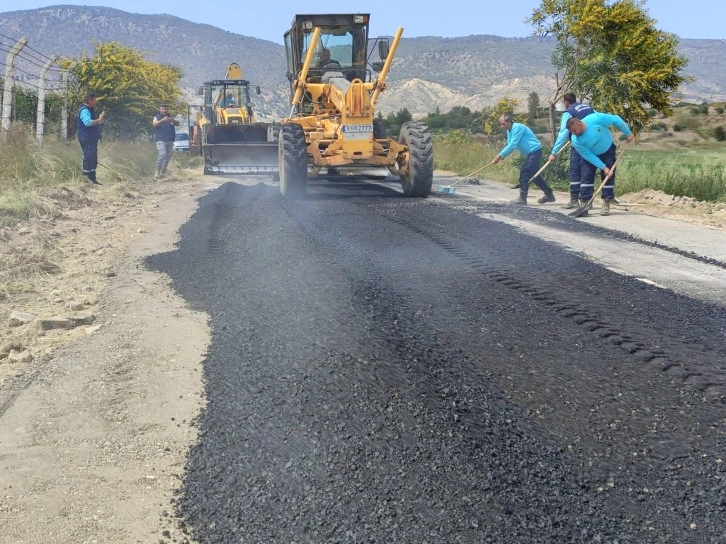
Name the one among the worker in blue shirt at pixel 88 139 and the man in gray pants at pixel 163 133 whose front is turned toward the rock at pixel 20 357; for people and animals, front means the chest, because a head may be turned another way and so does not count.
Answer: the man in gray pants

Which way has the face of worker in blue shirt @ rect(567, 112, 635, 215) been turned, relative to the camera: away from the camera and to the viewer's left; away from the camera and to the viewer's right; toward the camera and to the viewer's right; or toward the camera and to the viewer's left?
toward the camera and to the viewer's left

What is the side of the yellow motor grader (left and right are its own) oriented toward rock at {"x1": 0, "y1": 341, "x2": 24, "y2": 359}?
front

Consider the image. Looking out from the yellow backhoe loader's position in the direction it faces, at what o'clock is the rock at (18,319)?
The rock is roughly at 12 o'clock from the yellow backhoe loader.

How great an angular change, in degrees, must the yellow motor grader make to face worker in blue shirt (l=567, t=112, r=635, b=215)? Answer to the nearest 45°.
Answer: approximately 45° to its left

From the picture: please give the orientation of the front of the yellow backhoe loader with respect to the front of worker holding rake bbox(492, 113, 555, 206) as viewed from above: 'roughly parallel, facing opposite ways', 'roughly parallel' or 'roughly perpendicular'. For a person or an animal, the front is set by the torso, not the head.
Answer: roughly perpendicular

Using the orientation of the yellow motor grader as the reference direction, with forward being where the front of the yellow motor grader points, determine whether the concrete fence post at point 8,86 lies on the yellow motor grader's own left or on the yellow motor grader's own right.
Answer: on the yellow motor grader's own right

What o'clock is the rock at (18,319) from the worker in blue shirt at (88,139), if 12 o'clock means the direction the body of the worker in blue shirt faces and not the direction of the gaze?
The rock is roughly at 3 o'clock from the worker in blue shirt.

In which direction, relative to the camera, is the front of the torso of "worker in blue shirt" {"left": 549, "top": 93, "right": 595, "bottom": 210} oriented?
to the viewer's left

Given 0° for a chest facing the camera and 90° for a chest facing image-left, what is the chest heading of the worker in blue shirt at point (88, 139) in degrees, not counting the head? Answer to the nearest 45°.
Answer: approximately 270°

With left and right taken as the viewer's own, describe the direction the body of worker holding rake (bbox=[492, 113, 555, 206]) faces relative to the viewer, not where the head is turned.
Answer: facing to the left of the viewer

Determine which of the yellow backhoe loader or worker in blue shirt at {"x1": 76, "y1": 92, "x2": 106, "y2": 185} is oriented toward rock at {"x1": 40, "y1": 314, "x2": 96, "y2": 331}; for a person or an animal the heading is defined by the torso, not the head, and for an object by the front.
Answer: the yellow backhoe loader

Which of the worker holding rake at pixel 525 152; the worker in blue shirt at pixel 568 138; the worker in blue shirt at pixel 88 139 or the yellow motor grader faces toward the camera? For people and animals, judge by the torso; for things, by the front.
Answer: the yellow motor grader

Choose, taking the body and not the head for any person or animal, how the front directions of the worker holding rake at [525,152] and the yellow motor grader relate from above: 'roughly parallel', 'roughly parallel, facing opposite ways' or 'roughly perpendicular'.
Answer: roughly perpendicular

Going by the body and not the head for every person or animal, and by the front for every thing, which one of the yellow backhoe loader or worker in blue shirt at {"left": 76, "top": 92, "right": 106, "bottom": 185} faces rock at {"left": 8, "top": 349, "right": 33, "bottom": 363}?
the yellow backhoe loader

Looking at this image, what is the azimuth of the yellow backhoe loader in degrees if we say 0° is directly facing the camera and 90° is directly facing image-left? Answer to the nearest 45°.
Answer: approximately 0°
